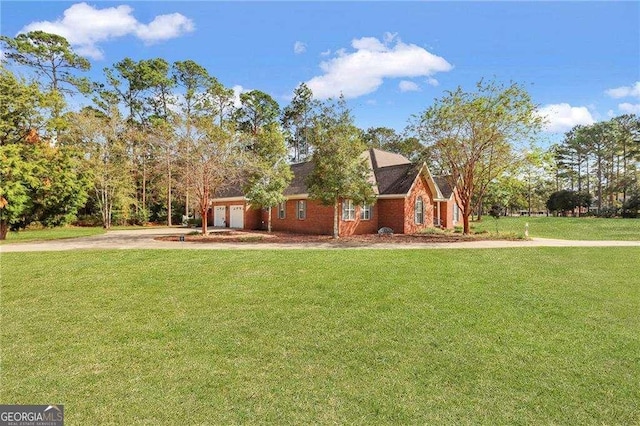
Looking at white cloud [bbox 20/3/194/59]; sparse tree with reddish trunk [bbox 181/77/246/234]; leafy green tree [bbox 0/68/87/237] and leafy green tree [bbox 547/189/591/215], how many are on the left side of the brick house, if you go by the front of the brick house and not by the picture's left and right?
1

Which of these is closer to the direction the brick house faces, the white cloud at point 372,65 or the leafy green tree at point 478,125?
the leafy green tree

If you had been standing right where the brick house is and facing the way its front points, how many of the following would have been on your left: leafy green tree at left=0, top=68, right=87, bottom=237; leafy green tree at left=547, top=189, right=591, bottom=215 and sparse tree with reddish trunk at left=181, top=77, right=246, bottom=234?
1

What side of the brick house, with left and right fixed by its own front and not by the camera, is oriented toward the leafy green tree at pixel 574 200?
left

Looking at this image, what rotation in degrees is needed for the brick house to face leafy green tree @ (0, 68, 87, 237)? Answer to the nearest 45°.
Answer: approximately 135° to its right
